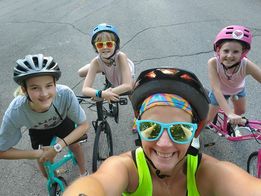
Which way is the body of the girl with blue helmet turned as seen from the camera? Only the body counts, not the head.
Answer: toward the camera

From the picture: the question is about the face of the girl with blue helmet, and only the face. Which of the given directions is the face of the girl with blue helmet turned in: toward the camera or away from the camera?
toward the camera

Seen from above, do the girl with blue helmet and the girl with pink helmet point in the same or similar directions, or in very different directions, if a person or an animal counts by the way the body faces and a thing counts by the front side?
same or similar directions

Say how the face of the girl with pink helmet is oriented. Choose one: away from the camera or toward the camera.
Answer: toward the camera

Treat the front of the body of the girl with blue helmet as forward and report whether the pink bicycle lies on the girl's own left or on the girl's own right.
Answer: on the girl's own left

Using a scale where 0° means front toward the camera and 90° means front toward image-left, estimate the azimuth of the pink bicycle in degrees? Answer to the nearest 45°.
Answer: approximately 315°

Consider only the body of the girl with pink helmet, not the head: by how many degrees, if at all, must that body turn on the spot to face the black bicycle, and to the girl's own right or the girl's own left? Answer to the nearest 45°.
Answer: approximately 90° to the girl's own right

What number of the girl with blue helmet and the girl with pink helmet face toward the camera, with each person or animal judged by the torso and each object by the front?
2
